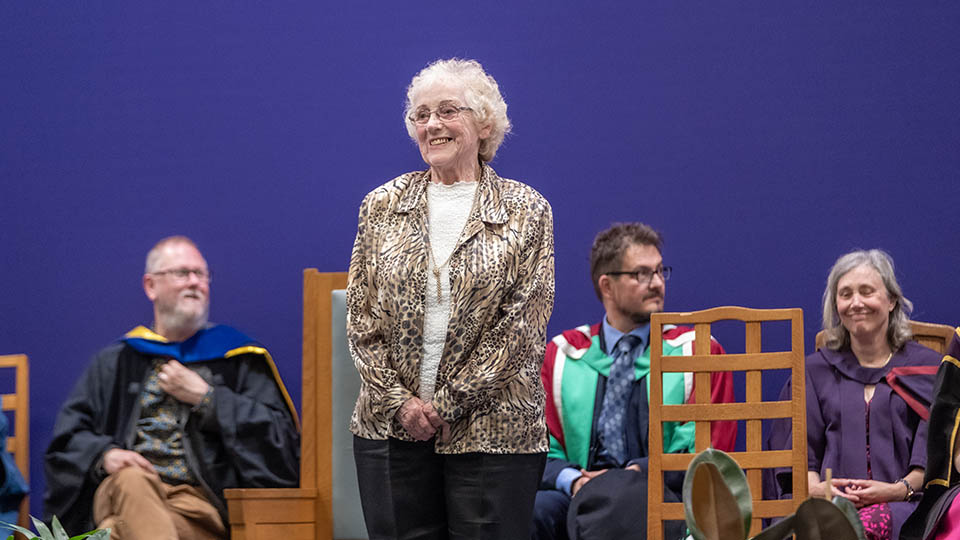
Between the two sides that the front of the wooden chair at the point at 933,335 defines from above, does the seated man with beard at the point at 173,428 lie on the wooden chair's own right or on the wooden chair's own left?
on the wooden chair's own right

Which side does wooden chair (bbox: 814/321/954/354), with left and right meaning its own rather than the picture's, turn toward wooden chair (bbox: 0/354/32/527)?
right

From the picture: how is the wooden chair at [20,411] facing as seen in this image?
toward the camera

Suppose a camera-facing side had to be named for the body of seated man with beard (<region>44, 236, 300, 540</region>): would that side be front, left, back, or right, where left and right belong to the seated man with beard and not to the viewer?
front

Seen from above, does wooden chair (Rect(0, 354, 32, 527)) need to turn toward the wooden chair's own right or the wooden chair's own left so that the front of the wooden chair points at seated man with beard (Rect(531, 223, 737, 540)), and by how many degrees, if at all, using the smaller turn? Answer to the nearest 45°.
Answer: approximately 90° to the wooden chair's own left

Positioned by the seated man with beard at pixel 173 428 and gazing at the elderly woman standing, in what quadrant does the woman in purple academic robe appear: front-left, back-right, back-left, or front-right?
front-left

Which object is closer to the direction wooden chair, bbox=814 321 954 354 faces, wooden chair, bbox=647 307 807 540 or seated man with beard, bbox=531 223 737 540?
the wooden chair

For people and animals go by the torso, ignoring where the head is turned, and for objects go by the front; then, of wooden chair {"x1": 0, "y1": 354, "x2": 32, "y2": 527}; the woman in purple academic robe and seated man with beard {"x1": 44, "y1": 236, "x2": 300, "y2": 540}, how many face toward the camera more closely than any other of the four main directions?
3

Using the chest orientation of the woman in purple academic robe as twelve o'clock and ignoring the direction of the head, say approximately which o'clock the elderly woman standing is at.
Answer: The elderly woman standing is roughly at 1 o'clock from the woman in purple academic robe.

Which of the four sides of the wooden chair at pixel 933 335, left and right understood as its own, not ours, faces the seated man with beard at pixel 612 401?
right

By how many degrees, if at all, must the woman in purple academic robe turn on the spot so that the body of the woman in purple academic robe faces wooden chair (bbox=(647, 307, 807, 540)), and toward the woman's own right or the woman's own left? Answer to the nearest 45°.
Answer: approximately 45° to the woman's own right

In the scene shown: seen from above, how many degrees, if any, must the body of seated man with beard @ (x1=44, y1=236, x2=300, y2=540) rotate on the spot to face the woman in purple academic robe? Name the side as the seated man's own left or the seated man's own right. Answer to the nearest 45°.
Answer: approximately 90° to the seated man's own left

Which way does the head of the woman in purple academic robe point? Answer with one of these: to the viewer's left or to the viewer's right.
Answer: to the viewer's left

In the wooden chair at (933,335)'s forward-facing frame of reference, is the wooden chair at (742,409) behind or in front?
in front
